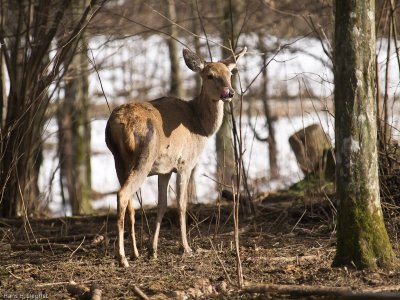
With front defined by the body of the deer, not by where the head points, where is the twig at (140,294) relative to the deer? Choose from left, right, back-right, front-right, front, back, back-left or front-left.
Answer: back-right

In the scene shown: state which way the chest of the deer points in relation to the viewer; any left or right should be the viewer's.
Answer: facing away from the viewer and to the right of the viewer

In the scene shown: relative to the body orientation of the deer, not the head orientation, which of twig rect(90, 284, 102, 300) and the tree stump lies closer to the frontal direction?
the tree stump

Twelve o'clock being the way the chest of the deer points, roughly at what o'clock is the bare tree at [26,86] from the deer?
The bare tree is roughly at 9 o'clock from the deer.

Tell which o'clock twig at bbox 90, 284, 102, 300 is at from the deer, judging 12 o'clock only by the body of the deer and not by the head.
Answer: The twig is roughly at 5 o'clock from the deer.

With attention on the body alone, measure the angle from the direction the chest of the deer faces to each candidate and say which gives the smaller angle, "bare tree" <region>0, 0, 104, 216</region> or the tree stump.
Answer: the tree stump

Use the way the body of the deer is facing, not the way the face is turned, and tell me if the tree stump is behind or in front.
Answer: in front
